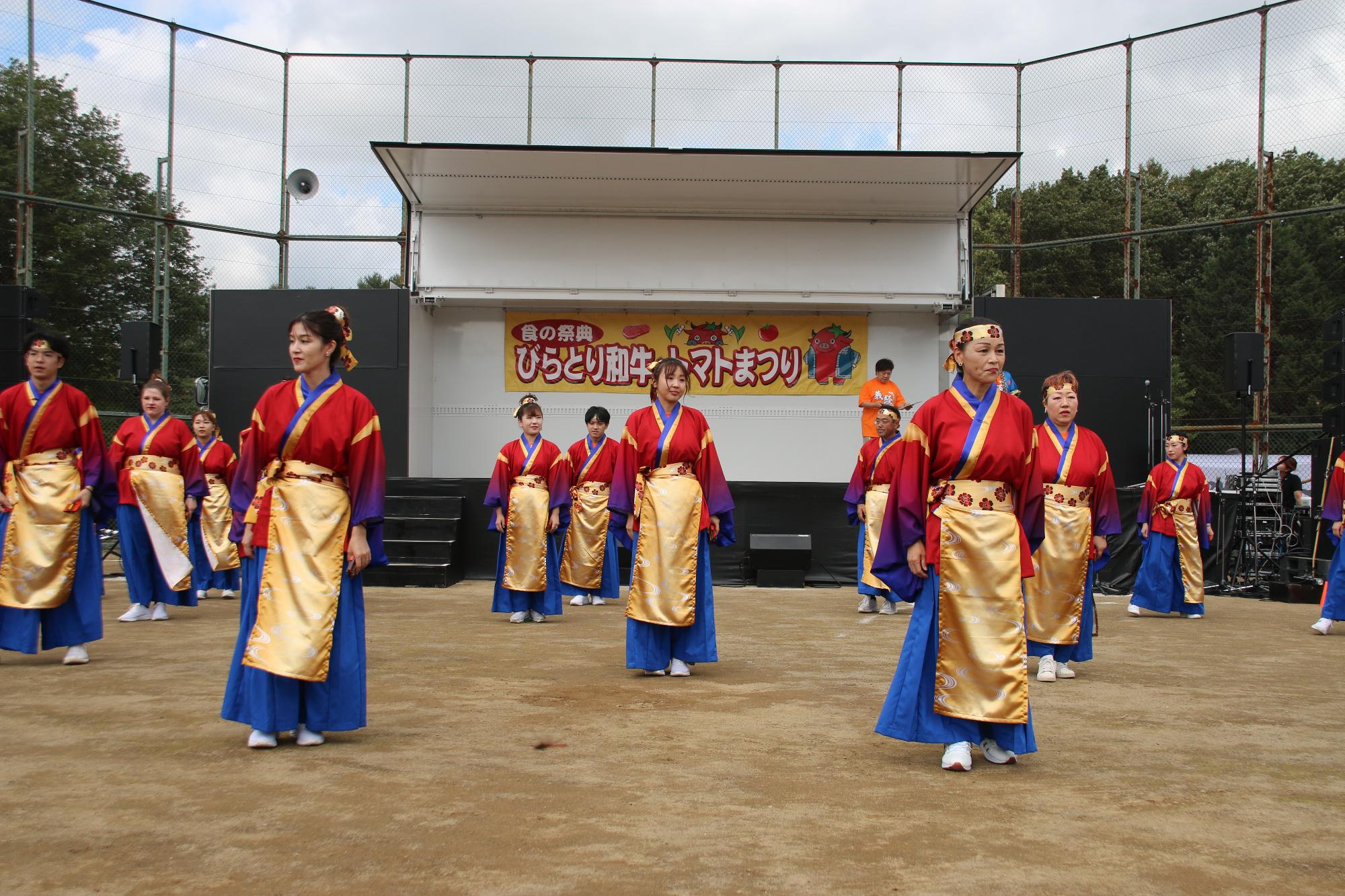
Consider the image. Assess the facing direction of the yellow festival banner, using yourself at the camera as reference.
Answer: facing the viewer

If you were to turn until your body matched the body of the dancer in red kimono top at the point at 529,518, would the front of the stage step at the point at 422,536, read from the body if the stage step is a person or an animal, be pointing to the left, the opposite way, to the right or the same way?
the same way

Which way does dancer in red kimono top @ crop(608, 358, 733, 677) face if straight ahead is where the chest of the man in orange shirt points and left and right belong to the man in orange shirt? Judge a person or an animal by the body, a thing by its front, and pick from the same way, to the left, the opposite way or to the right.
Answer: the same way

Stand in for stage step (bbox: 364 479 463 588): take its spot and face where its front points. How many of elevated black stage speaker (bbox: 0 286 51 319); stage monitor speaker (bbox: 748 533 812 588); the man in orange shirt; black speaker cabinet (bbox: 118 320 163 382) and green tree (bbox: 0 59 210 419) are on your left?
2

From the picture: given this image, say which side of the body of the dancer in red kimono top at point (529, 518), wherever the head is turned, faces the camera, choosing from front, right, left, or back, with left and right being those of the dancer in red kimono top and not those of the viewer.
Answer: front

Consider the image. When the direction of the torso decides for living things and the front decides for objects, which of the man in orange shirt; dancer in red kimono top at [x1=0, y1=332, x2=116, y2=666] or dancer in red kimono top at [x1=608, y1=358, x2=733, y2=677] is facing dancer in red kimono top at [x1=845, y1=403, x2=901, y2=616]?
the man in orange shirt

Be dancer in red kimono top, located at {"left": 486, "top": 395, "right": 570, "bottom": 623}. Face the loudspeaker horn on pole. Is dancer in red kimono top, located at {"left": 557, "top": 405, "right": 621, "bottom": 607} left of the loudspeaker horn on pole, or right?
right

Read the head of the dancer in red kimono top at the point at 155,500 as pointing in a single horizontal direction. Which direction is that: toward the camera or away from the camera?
toward the camera

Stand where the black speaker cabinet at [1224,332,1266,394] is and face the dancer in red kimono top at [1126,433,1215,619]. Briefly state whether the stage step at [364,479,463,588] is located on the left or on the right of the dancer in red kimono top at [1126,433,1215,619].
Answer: right

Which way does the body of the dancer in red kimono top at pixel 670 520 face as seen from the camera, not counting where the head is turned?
toward the camera

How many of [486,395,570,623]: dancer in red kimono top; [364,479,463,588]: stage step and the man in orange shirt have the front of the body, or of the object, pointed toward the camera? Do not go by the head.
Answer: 3

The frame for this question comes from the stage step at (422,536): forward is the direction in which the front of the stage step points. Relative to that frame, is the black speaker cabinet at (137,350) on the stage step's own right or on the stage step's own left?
on the stage step's own right

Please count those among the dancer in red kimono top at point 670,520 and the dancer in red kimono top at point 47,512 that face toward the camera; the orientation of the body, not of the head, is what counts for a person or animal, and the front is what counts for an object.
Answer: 2

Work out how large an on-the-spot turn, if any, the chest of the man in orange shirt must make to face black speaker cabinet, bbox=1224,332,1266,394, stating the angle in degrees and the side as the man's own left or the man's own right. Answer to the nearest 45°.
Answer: approximately 90° to the man's own left

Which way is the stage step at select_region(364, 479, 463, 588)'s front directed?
toward the camera

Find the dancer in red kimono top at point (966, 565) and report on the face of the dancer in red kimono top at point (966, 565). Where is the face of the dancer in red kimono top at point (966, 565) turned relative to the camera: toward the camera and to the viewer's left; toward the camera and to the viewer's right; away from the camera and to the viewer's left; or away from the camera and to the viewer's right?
toward the camera and to the viewer's right

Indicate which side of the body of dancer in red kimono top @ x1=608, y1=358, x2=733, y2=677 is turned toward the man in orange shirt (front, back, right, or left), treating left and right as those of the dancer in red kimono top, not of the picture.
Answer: back

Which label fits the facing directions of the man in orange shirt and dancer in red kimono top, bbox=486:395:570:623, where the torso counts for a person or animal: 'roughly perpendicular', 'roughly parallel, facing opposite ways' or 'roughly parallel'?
roughly parallel

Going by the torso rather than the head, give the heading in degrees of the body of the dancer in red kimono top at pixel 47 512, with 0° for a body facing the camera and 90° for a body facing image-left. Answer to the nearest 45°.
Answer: approximately 0°
